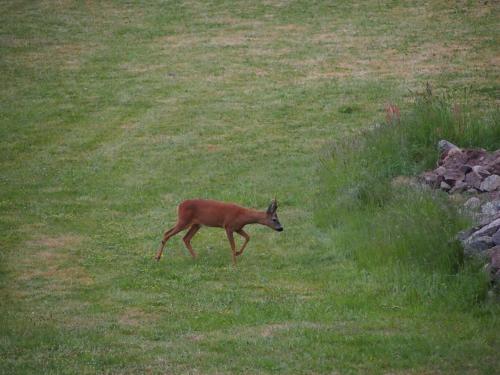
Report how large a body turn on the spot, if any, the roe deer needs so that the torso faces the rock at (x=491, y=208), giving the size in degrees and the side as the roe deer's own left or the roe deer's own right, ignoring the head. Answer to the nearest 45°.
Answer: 0° — it already faces it

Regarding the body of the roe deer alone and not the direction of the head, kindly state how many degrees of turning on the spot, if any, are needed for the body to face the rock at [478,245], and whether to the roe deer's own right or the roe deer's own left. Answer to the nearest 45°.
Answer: approximately 45° to the roe deer's own right

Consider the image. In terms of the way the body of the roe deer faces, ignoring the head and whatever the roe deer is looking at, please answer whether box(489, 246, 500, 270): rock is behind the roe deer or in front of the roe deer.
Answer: in front

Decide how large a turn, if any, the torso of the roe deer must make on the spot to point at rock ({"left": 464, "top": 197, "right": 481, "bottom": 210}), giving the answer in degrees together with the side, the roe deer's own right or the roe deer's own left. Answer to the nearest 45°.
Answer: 0° — it already faces it

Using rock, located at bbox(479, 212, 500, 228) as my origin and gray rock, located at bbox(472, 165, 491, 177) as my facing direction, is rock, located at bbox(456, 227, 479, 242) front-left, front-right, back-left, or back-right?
back-left

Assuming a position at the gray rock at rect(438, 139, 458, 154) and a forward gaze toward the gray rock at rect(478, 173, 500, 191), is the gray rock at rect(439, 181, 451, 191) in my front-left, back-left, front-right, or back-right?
front-right

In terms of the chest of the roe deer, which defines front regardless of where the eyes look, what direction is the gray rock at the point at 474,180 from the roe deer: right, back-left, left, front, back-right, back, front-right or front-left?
front

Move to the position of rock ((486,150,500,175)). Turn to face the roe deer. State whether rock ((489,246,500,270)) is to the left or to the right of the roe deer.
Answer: left

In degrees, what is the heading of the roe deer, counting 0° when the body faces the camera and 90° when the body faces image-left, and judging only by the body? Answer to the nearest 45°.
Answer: approximately 270°

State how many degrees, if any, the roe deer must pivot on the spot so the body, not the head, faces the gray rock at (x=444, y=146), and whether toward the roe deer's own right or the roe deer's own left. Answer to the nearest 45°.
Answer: approximately 45° to the roe deer's own left

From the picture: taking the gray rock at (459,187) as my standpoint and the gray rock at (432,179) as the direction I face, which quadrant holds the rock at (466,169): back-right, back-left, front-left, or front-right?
front-right

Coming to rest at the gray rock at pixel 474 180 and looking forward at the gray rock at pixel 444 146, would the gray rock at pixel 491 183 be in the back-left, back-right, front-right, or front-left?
back-right

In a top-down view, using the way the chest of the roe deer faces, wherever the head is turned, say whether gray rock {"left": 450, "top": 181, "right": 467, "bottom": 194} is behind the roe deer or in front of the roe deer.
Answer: in front

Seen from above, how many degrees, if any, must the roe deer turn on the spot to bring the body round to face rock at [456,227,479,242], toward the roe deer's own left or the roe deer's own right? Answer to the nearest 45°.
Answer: approximately 45° to the roe deer's own right
